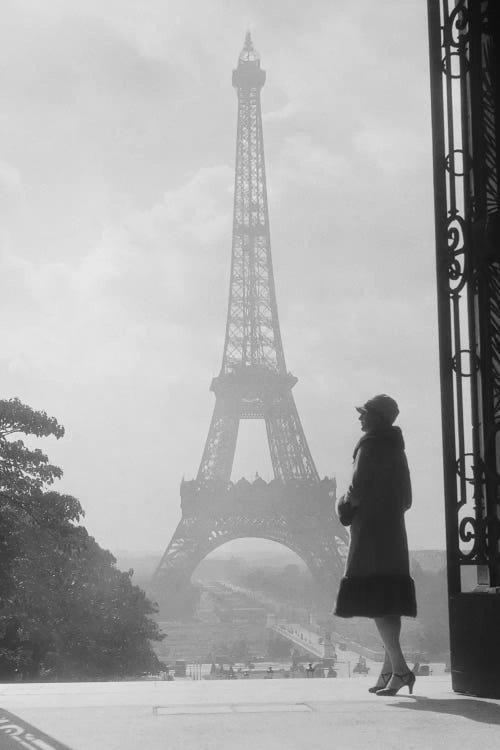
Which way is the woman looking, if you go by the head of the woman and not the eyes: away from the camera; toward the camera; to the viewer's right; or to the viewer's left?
to the viewer's left

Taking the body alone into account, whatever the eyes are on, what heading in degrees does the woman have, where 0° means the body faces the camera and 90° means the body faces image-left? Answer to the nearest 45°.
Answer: approximately 90°

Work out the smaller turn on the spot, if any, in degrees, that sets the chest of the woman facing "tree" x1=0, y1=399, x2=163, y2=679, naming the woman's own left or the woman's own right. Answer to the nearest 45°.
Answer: approximately 45° to the woman's own right
